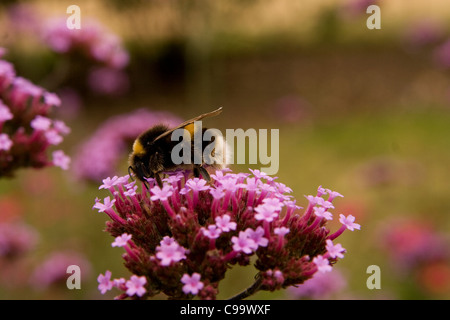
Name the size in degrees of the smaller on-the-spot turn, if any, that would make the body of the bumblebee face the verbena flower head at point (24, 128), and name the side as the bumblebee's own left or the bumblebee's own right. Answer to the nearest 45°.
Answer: approximately 45° to the bumblebee's own right

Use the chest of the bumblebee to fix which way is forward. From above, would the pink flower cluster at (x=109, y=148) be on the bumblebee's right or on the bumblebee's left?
on the bumblebee's right

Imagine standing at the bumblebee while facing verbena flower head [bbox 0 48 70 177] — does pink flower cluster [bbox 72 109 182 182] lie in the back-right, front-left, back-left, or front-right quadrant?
front-right

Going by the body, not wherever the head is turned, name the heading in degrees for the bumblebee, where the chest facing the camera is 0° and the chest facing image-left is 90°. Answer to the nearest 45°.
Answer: approximately 90°

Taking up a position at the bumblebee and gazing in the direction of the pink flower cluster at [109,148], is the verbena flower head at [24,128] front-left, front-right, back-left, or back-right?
front-left
